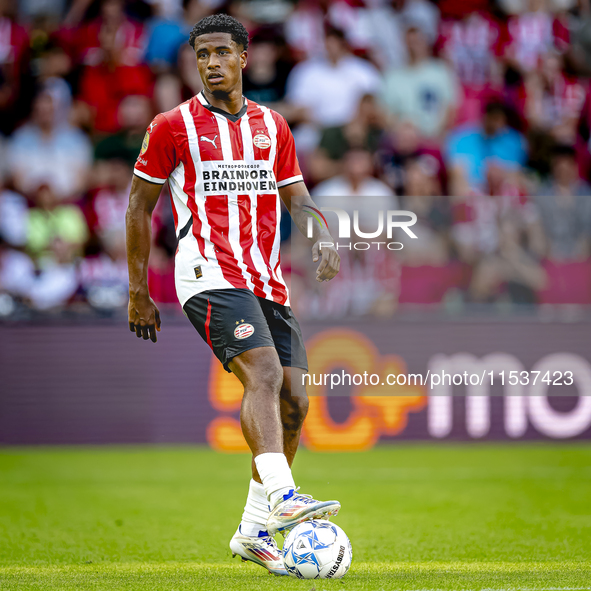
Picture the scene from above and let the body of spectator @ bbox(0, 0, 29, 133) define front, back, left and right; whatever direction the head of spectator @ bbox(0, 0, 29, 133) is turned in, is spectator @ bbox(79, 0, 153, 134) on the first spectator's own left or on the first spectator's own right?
on the first spectator's own left

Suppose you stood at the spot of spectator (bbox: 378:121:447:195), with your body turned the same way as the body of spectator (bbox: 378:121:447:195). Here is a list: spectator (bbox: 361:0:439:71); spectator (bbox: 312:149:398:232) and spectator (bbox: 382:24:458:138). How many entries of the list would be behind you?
2

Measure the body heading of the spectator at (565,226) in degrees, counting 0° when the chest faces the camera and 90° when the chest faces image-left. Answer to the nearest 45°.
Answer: approximately 0°

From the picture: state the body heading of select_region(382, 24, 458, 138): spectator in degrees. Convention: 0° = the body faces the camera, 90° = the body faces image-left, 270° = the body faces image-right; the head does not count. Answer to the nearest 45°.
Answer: approximately 0°

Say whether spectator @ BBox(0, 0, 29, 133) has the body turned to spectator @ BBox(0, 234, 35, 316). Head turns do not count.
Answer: yes

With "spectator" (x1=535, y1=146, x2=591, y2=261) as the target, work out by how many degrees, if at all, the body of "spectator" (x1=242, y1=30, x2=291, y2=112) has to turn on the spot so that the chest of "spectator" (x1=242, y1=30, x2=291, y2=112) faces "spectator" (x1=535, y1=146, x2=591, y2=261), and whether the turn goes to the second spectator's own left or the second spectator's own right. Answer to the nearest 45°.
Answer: approximately 45° to the second spectator's own left

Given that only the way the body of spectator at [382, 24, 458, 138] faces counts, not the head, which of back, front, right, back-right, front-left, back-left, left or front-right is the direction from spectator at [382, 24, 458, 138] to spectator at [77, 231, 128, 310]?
front-right
